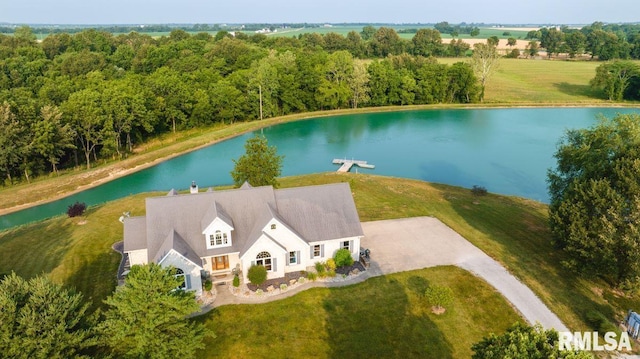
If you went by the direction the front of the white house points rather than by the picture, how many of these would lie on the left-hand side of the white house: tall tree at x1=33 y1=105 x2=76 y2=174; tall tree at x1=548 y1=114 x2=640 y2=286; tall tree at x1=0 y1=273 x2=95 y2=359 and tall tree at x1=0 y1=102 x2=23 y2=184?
1

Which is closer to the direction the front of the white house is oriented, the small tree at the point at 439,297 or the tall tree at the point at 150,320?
the tall tree

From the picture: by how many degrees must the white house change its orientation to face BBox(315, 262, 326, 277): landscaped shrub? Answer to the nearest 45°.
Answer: approximately 90° to its left

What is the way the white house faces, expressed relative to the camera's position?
facing the viewer

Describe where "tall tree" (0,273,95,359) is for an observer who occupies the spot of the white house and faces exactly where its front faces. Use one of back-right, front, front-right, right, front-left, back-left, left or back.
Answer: front-right

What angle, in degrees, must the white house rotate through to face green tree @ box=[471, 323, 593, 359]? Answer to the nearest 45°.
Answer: approximately 45° to its left

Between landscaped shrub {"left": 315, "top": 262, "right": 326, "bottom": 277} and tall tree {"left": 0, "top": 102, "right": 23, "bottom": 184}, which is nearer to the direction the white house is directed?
the landscaped shrub

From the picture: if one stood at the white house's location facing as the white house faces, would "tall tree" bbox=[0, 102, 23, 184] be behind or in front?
behind

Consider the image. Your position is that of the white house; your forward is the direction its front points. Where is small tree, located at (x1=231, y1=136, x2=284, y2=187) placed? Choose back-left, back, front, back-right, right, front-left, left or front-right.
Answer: back
